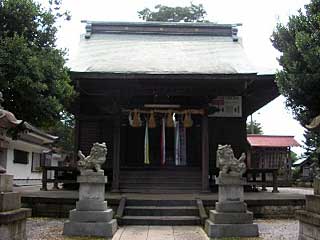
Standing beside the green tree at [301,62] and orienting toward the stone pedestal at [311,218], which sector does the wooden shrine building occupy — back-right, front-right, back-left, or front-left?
back-right

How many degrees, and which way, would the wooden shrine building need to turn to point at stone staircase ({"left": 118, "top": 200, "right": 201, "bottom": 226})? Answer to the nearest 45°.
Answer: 0° — it already faces it

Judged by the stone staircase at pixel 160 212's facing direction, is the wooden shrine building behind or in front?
behind

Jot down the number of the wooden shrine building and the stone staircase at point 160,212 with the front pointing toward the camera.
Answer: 2

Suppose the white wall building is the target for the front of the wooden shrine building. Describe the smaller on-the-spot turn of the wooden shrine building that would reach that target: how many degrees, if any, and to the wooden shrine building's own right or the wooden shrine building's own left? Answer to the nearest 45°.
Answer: approximately 135° to the wooden shrine building's own right

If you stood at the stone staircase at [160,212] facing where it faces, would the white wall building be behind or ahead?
behind

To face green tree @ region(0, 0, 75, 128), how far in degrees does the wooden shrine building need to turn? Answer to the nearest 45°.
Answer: approximately 45° to its right

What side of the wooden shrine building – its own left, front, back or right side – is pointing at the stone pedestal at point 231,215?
front

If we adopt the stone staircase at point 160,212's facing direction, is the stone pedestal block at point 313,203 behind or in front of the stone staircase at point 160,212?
in front

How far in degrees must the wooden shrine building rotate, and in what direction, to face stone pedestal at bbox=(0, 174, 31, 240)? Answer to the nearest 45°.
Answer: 0° — it already faces it

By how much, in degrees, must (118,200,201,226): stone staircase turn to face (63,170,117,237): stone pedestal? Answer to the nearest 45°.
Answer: approximately 45° to its right

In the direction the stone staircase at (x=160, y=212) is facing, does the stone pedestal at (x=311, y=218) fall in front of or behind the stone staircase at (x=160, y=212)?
in front

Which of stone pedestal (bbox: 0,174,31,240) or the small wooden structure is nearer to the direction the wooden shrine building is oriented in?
the stone pedestal
